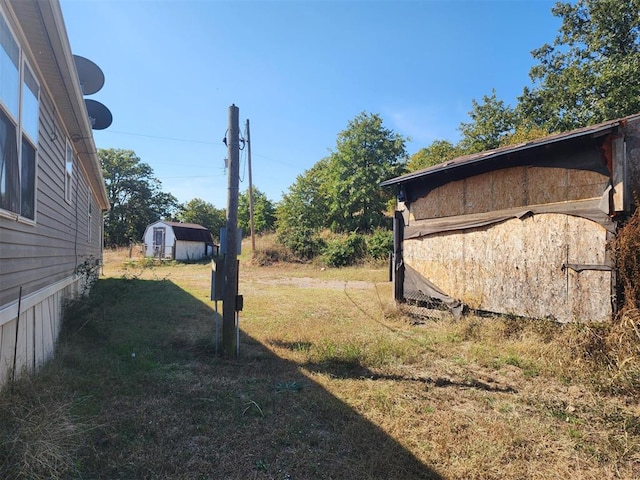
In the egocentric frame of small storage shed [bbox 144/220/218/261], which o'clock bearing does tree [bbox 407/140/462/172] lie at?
The tree is roughly at 8 o'clock from the small storage shed.

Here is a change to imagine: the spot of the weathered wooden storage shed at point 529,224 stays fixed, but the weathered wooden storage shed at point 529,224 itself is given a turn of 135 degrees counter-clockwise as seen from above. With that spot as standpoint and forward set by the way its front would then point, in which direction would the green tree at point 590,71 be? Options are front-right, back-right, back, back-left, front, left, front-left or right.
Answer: left

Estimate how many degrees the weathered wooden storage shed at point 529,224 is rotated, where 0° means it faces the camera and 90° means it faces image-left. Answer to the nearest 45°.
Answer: approximately 45°

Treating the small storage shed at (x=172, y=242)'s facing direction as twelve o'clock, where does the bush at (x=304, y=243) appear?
The bush is roughly at 9 o'clock from the small storage shed.

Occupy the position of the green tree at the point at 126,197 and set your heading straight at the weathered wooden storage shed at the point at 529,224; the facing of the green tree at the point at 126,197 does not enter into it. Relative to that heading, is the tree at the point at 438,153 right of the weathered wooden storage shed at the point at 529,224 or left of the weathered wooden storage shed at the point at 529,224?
left

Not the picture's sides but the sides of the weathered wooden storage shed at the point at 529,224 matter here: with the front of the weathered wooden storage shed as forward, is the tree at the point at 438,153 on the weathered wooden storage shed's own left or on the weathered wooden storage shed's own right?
on the weathered wooden storage shed's own right

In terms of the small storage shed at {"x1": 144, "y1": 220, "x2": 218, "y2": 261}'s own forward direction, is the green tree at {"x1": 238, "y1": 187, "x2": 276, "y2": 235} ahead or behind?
behind

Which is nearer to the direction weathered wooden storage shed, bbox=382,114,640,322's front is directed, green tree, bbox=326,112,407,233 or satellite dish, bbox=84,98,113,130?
the satellite dish

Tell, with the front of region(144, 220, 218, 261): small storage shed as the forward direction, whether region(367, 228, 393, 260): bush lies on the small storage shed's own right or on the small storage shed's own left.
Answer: on the small storage shed's own left

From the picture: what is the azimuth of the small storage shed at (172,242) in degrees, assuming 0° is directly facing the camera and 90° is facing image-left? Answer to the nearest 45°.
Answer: approximately 45°

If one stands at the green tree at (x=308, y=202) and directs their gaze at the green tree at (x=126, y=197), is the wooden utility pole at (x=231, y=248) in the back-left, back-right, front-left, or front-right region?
back-left

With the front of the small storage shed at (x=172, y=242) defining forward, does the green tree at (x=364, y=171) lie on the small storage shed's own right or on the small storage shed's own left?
on the small storage shed's own left

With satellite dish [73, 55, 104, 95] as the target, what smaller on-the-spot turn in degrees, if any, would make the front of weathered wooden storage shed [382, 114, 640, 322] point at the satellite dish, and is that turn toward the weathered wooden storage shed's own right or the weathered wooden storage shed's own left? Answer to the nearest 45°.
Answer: approximately 45° to the weathered wooden storage shed's own right

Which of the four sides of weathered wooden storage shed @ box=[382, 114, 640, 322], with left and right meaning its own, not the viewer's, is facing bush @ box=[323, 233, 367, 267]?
right

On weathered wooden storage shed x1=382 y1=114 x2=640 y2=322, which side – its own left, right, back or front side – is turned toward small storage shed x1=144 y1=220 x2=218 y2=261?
right

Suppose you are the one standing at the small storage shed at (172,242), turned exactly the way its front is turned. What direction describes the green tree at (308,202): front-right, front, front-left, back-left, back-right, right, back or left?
back-left
